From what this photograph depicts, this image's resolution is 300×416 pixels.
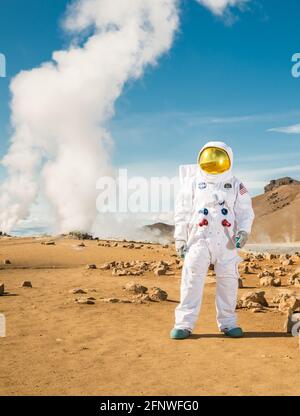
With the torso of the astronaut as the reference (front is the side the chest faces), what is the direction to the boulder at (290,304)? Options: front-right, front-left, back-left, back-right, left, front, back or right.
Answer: back-left

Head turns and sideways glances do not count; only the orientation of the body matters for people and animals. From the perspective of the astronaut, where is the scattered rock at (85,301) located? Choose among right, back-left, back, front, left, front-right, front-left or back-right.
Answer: back-right

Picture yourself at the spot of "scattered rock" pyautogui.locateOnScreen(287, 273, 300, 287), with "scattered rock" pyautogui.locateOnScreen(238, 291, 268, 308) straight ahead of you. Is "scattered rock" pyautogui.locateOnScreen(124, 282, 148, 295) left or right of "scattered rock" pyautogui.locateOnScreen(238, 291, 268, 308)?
right

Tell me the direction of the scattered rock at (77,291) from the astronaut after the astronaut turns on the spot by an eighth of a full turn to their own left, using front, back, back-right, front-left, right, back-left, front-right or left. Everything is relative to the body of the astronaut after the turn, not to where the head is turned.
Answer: back

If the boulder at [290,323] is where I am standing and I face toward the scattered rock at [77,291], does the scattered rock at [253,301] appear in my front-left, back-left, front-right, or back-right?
front-right

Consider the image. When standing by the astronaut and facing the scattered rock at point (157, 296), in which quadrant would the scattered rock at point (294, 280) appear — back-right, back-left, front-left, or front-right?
front-right

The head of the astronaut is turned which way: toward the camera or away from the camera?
toward the camera

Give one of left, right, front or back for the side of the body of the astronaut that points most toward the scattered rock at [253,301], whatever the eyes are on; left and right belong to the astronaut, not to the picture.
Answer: back

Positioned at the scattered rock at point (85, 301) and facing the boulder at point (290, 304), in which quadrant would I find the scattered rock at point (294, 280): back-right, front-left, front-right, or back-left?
front-left

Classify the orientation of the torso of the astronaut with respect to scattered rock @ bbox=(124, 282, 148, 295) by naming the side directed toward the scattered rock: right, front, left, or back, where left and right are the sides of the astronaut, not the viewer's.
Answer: back

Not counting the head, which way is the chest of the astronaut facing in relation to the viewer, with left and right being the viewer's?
facing the viewer
